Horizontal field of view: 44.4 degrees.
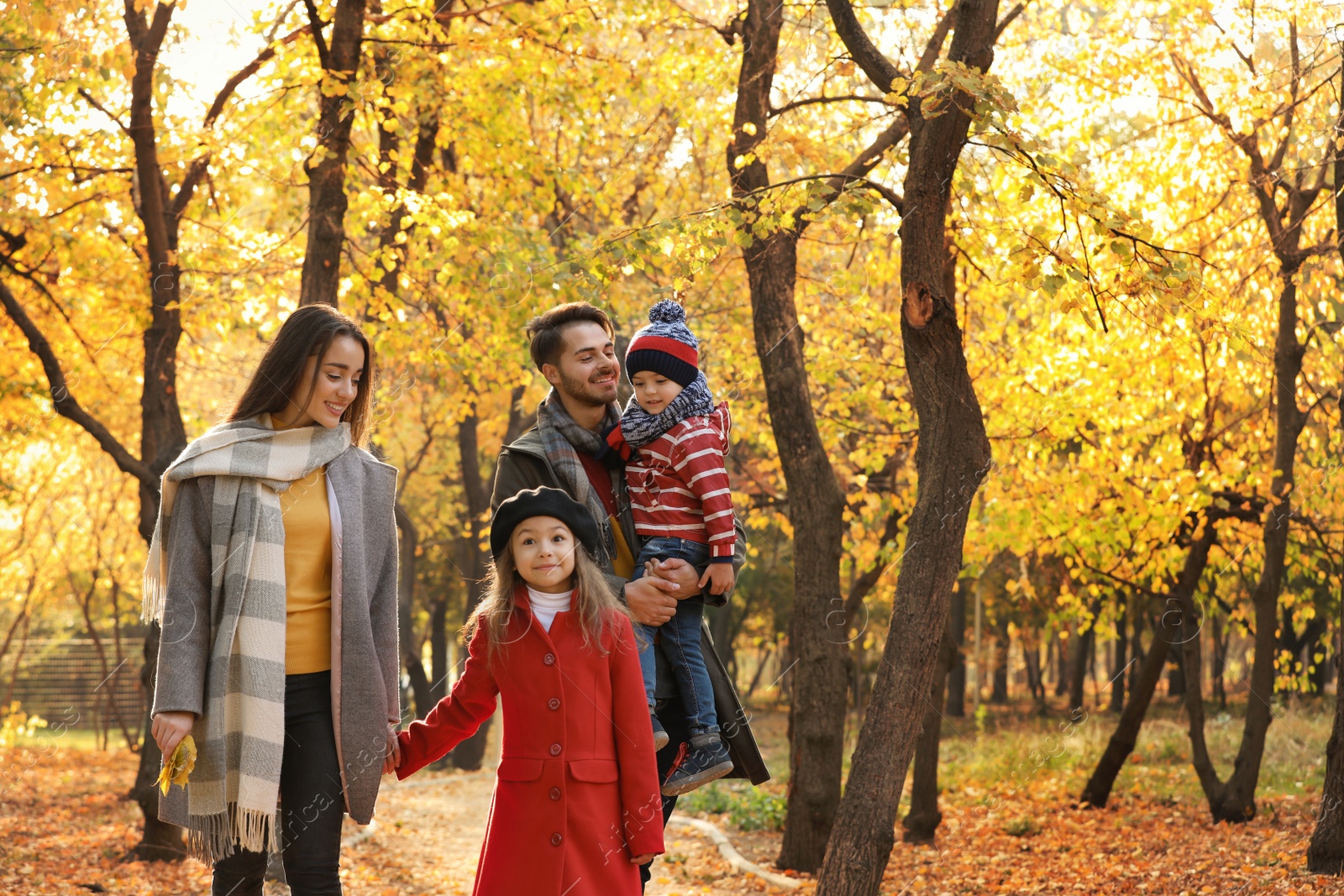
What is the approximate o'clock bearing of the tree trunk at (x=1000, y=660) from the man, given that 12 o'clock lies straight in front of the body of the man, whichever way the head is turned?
The tree trunk is roughly at 8 o'clock from the man.

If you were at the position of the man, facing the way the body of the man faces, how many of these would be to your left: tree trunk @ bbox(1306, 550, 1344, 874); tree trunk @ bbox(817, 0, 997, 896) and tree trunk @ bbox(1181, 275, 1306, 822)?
3

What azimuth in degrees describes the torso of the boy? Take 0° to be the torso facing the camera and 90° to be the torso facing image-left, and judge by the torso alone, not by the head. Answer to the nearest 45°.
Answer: approximately 45°

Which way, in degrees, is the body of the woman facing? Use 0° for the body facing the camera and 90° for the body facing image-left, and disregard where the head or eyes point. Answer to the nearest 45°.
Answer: approximately 0°

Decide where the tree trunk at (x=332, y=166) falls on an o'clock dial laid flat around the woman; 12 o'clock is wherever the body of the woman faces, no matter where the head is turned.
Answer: The tree trunk is roughly at 6 o'clock from the woman.

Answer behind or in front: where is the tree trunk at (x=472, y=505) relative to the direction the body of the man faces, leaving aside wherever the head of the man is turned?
behind

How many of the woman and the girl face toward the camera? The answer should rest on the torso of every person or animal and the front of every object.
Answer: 2

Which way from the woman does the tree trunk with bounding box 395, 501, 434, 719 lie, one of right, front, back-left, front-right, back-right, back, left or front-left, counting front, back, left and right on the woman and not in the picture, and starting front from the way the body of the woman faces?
back

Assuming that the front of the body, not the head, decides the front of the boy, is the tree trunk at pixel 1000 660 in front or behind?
behind

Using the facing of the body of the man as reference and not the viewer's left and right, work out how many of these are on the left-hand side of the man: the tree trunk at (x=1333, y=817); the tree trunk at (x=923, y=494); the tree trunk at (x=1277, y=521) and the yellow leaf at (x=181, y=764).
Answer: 3

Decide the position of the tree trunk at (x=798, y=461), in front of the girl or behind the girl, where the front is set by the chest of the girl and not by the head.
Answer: behind

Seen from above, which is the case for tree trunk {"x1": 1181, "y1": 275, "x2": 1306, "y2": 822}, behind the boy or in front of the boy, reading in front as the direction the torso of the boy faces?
behind
